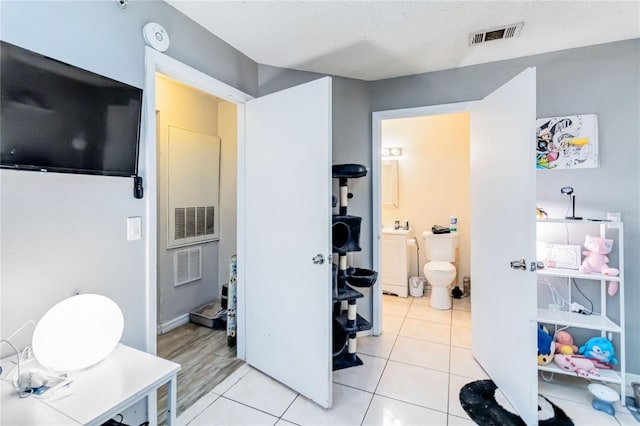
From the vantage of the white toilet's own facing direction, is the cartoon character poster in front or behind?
in front

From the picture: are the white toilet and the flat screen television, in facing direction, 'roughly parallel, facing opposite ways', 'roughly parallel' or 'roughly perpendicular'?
roughly perpendicular

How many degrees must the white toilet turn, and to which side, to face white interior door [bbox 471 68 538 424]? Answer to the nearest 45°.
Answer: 0° — it already faces it

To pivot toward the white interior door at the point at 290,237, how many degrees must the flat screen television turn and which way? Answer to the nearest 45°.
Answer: approximately 45° to its left

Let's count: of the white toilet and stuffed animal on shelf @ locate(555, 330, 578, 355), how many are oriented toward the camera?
2

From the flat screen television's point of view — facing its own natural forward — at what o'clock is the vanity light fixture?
The vanity light fixture is roughly at 10 o'clock from the flat screen television.

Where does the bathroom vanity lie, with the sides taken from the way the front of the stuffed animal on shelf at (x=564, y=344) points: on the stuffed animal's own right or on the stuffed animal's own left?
on the stuffed animal's own right

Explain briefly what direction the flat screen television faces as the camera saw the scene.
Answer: facing the viewer and to the right of the viewer

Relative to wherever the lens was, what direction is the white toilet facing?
facing the viewer

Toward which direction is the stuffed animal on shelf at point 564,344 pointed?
toward the camera
